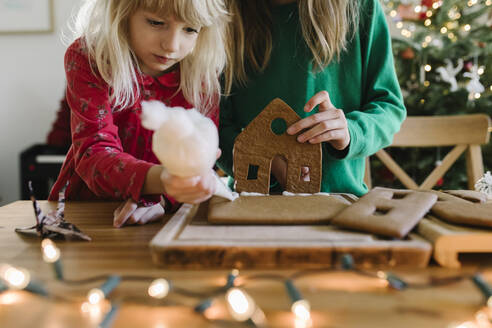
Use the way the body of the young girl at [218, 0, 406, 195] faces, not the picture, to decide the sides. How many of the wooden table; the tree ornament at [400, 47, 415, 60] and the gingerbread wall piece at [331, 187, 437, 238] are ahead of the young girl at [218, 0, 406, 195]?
2

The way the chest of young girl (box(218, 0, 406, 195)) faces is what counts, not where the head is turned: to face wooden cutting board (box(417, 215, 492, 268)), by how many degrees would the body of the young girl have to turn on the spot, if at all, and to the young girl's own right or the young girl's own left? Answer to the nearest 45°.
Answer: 0° — they already face it

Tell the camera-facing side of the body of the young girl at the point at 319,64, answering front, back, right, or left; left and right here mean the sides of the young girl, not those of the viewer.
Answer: front

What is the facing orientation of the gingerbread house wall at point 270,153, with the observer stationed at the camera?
facing the viewer

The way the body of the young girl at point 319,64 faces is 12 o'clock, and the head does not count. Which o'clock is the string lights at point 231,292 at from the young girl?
The string lights is roughly at 12 o'clock from the young girl.

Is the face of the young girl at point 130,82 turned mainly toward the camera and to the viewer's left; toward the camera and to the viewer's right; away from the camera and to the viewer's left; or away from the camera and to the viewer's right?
toward the camera and to the viewer's right

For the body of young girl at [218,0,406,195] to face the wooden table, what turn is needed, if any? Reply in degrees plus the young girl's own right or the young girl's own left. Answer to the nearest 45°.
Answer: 0° — they already face it

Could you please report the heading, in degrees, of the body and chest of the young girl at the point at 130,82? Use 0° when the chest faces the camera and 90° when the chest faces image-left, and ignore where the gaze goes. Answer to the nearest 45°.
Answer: approximately 315°

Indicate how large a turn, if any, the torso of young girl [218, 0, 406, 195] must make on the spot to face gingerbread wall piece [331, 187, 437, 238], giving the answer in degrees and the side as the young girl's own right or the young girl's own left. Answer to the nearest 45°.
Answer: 0° — they already face it

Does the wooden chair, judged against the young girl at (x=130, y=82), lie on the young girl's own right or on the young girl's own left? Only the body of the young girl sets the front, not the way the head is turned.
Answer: on the young girl's own left
